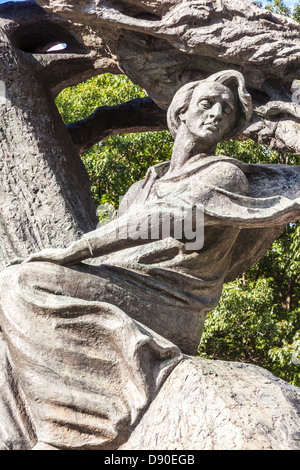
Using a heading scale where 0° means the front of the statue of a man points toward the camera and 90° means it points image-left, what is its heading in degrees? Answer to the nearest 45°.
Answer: approximately 45°
